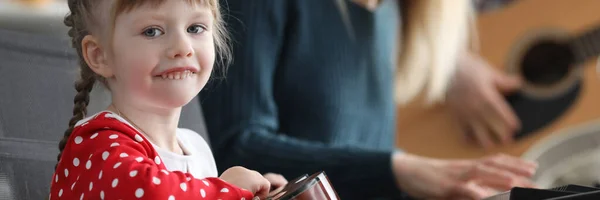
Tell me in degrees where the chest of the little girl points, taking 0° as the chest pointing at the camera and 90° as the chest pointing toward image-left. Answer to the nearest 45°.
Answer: approximately 315°

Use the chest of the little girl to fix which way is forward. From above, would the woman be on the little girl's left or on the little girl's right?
on the little girl's left
